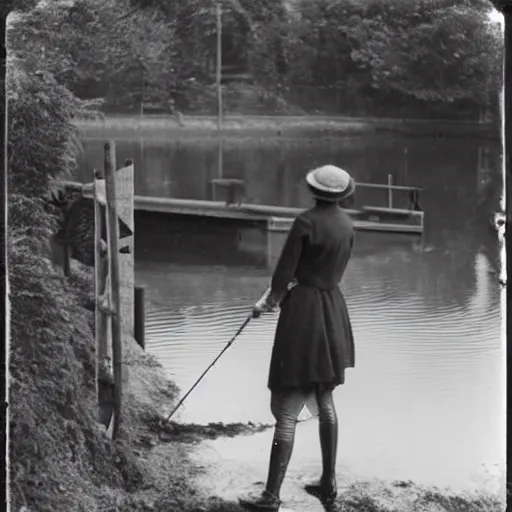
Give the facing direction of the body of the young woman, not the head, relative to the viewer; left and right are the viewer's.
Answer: facing away from the viewer and to the left of the viewer

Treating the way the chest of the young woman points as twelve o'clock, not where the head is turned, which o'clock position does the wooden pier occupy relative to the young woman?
The wooden pier is roughly at 1 o'clock from the young woman.
